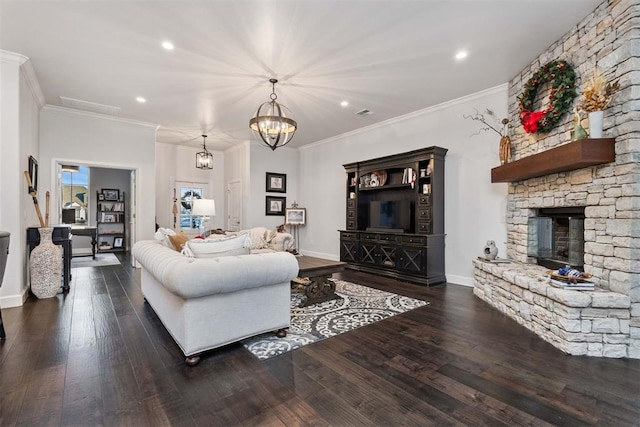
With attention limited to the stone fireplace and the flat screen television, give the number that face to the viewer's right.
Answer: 0

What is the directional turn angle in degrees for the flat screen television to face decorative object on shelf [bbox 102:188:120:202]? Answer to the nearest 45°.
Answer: approximately 45° to its right

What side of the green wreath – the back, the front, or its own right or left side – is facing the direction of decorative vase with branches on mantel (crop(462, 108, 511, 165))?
right

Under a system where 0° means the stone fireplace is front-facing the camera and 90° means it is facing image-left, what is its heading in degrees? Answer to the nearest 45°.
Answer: approximately 45°

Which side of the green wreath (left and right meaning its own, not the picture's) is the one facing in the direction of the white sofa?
front

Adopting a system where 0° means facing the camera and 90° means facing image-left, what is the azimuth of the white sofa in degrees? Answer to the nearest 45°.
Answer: approximately 225°

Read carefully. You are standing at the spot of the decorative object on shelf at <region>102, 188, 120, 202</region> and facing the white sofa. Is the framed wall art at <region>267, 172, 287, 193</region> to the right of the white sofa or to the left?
left

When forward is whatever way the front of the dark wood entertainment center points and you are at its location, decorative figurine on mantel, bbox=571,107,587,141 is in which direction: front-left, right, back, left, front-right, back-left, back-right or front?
left

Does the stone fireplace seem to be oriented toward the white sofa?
yes

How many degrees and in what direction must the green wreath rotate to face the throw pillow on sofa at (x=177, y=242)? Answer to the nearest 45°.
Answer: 0° — it already faces it

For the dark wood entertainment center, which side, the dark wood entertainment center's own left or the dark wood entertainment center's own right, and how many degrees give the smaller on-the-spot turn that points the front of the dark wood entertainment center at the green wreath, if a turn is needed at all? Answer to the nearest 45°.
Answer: approximately 90° to the dark wood entertainment center's own left

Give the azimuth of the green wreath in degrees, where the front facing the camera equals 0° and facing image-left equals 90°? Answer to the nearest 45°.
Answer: approximately 45°
